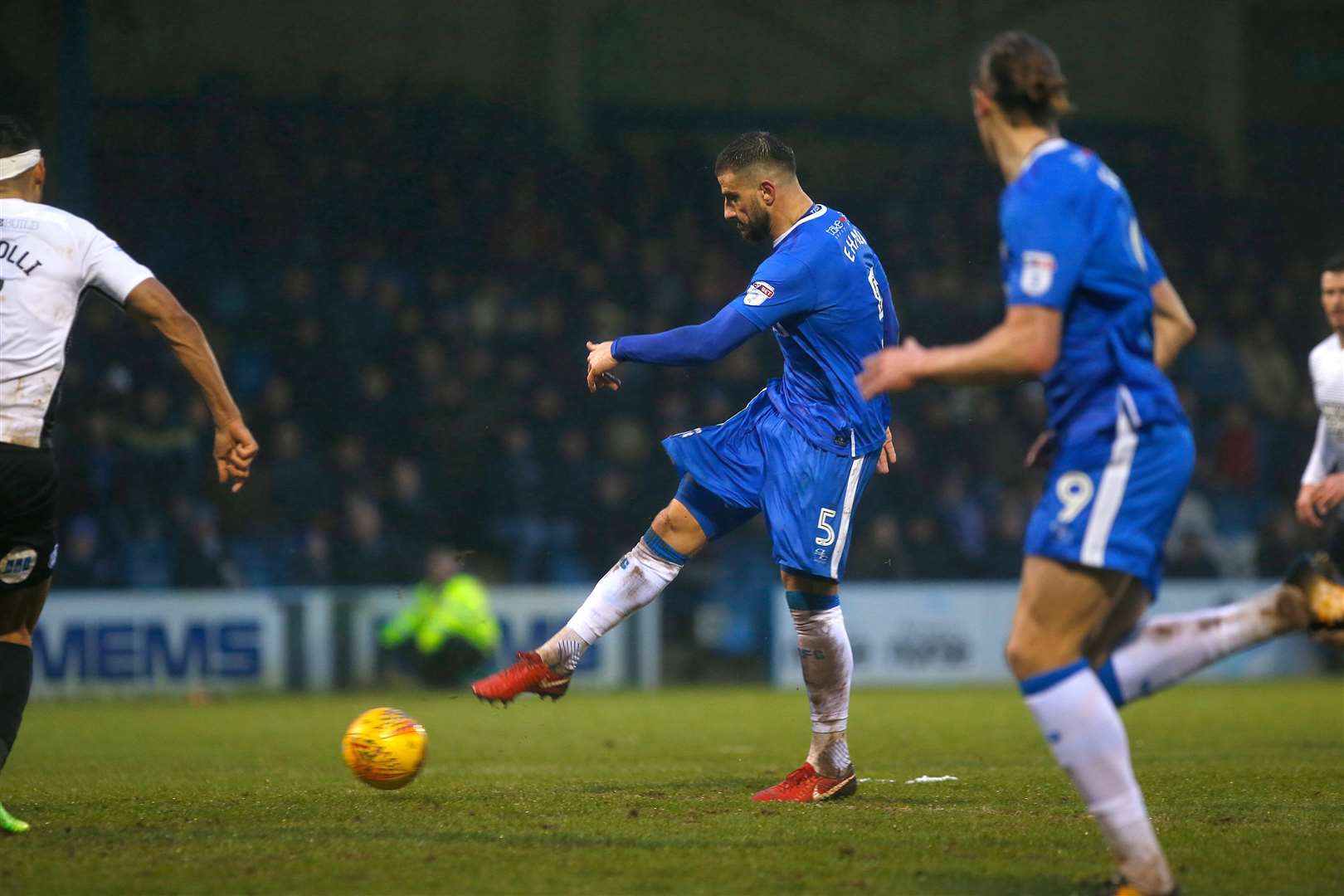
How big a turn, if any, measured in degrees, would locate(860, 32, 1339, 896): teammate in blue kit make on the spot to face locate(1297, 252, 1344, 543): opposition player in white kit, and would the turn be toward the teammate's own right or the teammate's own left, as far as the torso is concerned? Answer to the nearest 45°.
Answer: approximately 90° to the teammate's own right

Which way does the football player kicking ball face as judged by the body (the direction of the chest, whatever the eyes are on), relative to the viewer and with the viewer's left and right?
facing to the left of the viewer

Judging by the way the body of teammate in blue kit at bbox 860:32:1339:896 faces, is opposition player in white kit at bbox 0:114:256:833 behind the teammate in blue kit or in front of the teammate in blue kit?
in front

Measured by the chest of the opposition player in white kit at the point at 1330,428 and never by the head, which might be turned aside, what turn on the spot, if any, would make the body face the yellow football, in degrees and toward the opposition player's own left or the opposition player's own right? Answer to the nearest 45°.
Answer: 0° — they already face it

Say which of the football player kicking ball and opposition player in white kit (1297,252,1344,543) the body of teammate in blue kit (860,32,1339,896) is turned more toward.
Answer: the football player kicking ball

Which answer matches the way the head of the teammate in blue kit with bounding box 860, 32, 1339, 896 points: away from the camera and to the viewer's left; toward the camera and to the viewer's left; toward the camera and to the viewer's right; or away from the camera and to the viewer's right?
away from the camera and to the viewer's left
